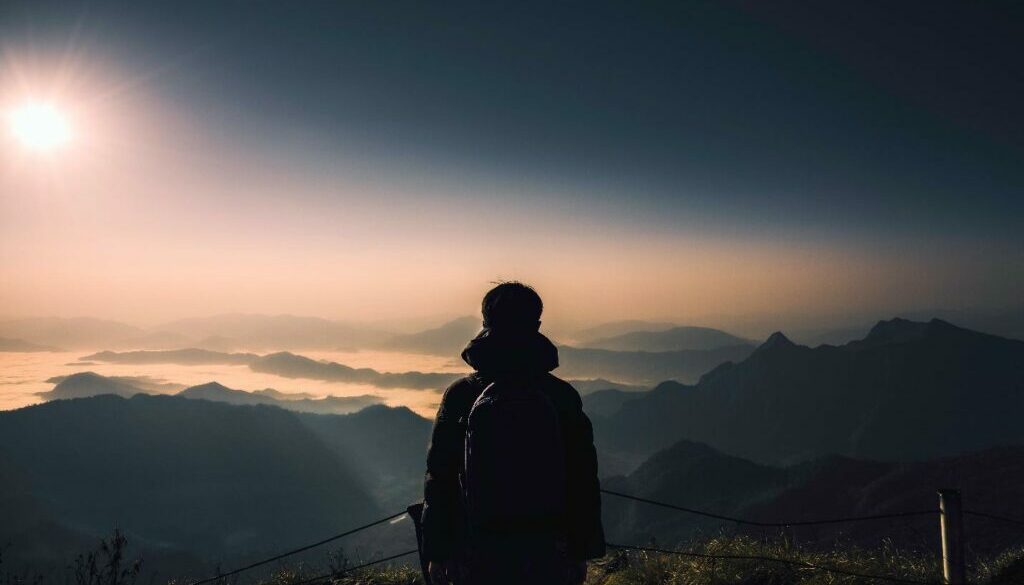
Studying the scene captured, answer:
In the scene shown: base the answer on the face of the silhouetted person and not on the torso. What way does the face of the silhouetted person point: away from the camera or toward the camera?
away from the camera

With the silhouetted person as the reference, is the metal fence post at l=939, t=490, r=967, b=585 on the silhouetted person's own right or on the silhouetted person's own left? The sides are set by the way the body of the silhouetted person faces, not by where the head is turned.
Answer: on the silhouetted person's own right

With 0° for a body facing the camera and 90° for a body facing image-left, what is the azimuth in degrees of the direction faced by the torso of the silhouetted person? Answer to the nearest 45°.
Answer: approximately 180°
